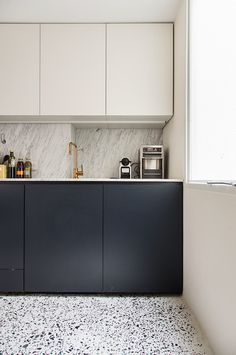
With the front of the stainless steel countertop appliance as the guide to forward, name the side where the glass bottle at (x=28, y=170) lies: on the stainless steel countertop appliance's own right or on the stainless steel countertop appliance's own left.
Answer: on the stainless steel countertop appliance's own right

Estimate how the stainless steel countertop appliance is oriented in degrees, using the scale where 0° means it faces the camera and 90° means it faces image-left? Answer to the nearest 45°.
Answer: approximately 0°

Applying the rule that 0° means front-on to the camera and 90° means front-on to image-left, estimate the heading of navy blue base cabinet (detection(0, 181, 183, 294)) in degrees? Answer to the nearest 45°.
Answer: approximately 0°

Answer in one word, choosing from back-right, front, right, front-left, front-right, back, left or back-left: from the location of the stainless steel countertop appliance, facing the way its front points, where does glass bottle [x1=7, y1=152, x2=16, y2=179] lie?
right

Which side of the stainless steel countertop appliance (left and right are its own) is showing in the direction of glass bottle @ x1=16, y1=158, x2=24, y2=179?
right

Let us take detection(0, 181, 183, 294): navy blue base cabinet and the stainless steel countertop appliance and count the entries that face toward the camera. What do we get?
2
